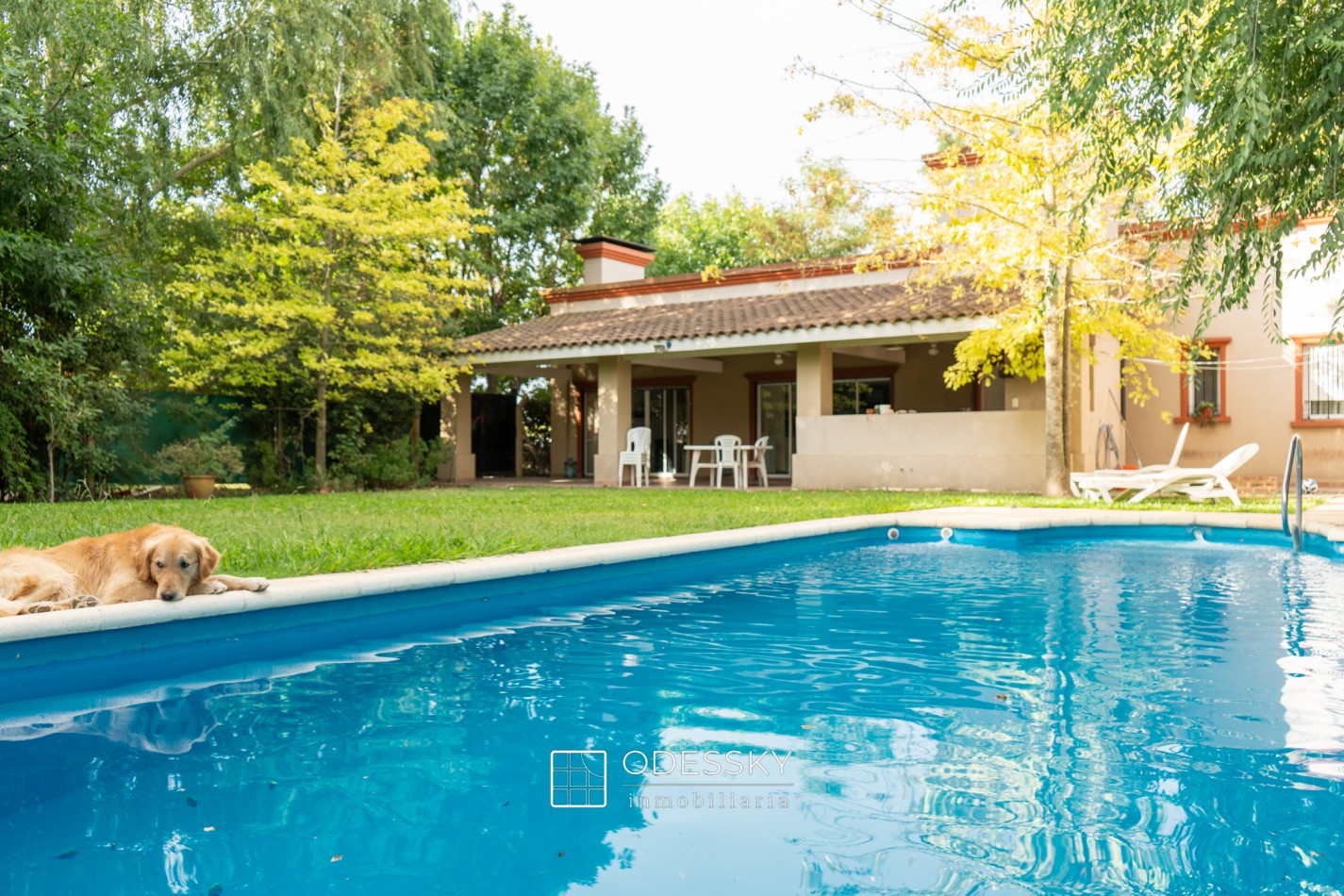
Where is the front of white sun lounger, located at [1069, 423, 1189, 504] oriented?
to the viewer's left

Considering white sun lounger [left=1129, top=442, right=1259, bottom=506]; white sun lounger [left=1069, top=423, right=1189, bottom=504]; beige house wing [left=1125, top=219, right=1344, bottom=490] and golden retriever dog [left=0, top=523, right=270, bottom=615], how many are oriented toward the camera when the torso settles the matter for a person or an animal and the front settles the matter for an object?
1

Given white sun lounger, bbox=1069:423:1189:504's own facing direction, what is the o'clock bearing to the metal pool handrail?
The metal pool handrail is roughly at 8 o'clock from the white sun lounger.

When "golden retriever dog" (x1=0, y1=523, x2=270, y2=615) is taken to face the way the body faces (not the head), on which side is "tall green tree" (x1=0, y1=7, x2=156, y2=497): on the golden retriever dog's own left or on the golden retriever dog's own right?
on the golden retriever dog's own left

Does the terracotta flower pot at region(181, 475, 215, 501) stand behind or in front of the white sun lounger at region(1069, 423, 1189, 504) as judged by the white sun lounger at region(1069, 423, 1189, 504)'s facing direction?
in front

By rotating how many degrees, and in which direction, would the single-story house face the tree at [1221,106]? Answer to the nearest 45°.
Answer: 0° — it already faces it

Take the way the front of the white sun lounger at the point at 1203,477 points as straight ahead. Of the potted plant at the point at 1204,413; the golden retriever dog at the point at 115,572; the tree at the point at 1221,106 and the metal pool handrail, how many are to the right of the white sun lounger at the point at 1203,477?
1

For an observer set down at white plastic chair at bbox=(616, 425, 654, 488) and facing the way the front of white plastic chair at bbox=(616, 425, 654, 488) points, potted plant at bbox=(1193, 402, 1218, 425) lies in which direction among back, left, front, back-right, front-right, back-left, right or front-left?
back-left

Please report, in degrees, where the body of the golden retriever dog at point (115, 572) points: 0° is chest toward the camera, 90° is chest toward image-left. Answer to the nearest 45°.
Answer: approximately 270°

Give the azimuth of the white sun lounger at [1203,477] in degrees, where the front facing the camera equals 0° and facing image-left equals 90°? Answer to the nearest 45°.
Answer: approximately 90°

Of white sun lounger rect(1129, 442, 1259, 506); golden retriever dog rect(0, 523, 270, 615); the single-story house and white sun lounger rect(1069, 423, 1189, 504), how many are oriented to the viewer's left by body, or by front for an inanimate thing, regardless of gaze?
2

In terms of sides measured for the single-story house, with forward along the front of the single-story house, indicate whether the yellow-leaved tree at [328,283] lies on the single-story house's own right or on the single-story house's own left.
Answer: on the single-story house's own right

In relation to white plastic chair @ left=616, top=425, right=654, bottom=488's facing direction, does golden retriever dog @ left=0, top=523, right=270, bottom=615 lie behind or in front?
in front

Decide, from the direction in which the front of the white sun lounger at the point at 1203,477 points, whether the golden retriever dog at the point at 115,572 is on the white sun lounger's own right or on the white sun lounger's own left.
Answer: on the white sun lounger's own left

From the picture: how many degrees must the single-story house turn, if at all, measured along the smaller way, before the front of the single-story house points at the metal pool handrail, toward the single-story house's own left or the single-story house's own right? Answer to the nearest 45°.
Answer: approximately 45° to the single-story house's own left

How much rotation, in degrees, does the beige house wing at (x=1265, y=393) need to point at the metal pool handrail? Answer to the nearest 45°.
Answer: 0° — it already faces it

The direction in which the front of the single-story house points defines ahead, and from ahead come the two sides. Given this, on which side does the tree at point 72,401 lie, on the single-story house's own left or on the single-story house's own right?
on the single-story house's own right
